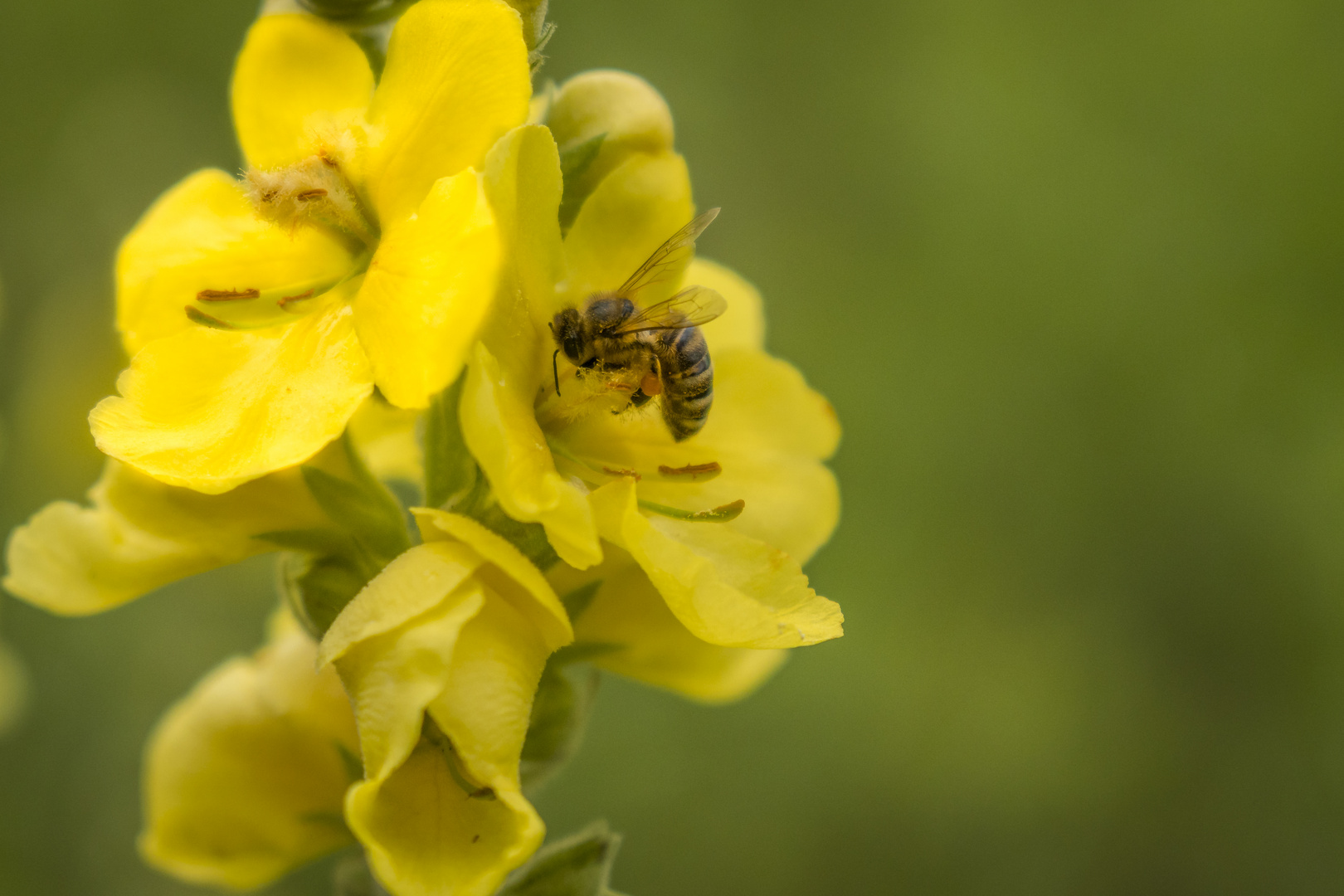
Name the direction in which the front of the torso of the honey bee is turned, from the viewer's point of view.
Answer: to the viewer's left

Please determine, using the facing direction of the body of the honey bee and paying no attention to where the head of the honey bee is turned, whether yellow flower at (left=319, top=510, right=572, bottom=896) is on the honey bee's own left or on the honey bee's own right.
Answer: on the honey bee's own left
